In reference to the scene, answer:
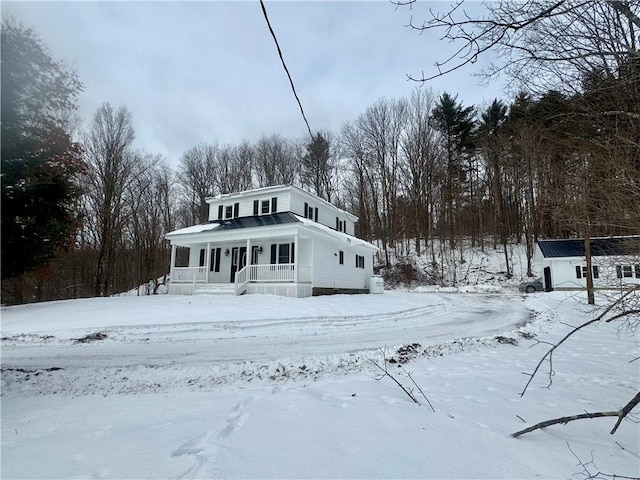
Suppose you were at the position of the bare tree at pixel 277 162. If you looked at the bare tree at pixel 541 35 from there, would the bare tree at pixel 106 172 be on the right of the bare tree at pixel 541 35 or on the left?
right

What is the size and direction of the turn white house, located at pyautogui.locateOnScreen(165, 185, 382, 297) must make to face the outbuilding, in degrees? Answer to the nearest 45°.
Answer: approximately 90° to its left

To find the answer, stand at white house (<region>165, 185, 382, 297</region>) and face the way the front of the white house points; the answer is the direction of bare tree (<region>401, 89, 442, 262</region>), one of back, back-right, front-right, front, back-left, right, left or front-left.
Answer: back

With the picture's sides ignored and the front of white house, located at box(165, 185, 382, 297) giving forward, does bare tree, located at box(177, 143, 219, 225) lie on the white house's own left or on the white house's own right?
on the white house's own right

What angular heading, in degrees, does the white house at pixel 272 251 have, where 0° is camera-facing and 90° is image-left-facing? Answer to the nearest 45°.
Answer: approximately 45°

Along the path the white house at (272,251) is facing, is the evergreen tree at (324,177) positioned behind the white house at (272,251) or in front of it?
behind

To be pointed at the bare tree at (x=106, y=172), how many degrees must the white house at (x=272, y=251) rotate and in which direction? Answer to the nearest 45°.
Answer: approximately 90° to its right

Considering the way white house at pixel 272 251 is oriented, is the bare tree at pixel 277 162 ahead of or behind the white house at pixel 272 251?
behind
